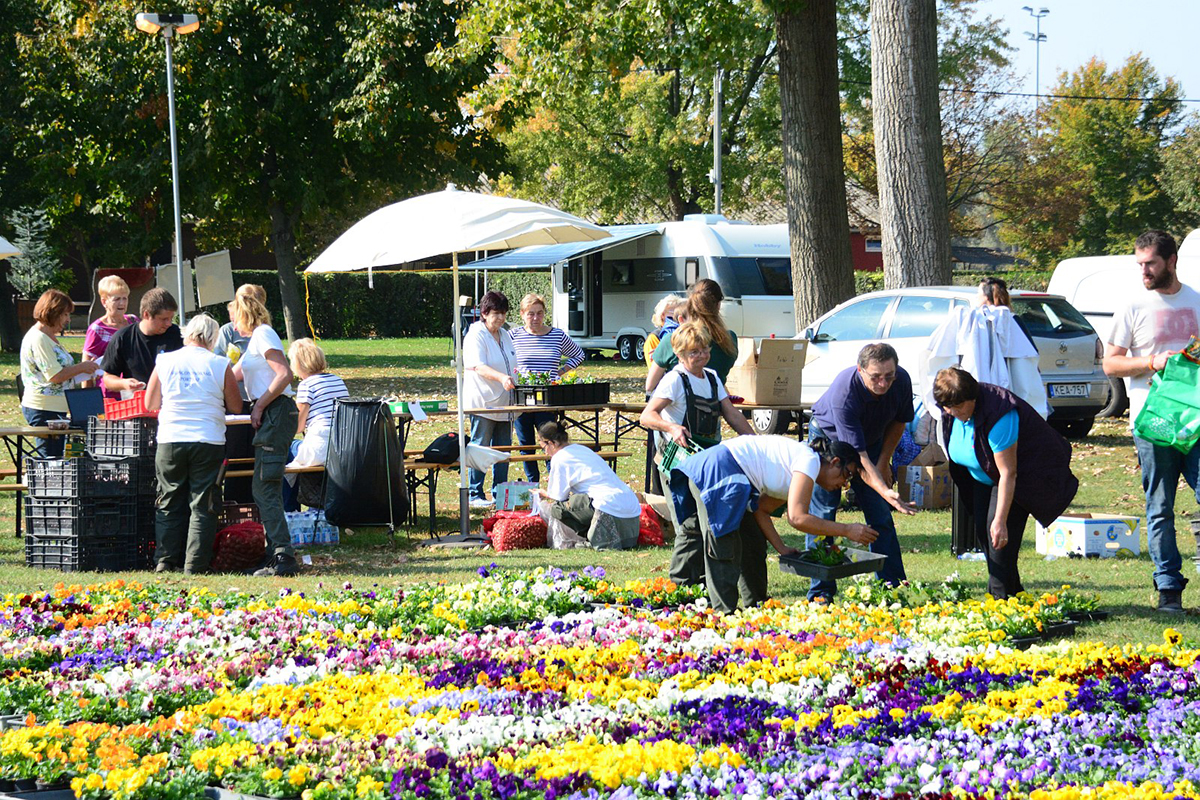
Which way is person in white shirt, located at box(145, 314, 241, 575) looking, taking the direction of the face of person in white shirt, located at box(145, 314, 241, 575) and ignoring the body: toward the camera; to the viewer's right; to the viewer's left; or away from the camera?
away from the camera

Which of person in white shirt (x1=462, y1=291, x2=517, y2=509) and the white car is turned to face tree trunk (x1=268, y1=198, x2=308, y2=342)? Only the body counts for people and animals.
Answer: the white car

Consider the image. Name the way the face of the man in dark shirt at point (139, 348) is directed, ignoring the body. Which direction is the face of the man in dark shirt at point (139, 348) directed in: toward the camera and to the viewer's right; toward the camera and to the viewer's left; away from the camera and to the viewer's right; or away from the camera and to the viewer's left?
toward the camera and to the viewer's right

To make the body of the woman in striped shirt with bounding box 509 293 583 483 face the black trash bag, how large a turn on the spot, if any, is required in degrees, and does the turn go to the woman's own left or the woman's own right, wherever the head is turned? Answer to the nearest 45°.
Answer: approximately 45° to the woman's own right

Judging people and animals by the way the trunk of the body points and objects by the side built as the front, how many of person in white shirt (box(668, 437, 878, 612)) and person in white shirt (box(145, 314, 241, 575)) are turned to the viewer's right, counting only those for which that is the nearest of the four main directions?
1

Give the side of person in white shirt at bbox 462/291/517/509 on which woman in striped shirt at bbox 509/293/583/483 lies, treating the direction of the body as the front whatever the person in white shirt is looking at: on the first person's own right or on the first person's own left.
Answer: on the first person's own left

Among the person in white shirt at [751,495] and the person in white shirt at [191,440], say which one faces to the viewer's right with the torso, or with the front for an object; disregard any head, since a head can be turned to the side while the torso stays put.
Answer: the person in white shirt at [751,495]

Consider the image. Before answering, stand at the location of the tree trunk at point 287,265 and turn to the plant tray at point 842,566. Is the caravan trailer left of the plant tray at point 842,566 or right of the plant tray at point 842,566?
left

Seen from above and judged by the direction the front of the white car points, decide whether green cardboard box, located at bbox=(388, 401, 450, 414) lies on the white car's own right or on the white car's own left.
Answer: on the white car's own left

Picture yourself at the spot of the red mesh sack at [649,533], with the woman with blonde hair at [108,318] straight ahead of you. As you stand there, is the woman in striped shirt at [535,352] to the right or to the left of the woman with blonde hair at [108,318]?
right
